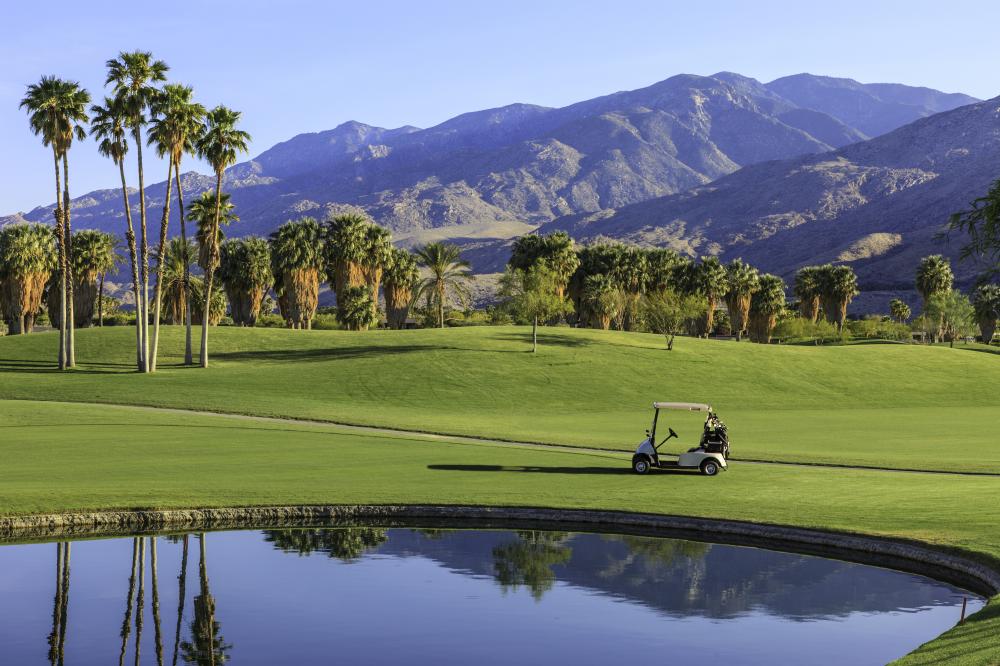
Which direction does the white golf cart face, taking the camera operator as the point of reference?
facing to the left of the viewer
